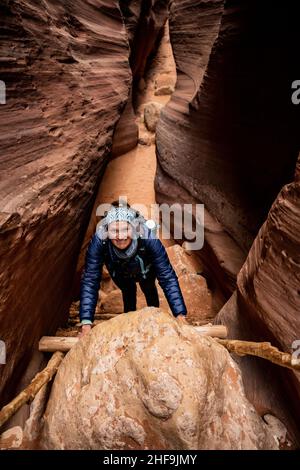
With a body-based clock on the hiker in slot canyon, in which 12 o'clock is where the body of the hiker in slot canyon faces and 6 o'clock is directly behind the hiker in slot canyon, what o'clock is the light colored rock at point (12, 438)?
The light colored rock is roughly at 1 o'clock from the hiker in slot canyon.

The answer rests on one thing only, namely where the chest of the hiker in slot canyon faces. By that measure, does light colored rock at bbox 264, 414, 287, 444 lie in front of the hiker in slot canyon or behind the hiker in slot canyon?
in front

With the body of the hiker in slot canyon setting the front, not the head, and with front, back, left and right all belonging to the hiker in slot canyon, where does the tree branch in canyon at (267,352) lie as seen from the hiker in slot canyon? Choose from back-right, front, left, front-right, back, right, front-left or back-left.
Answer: front-left

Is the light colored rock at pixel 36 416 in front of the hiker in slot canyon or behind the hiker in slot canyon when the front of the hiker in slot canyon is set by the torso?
in front

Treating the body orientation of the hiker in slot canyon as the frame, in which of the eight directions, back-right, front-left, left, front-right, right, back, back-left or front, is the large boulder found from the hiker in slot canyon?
front

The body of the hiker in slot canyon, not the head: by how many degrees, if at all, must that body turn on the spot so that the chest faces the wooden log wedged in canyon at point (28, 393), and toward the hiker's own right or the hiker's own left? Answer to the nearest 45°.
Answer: approximately 45° to the hiker's own right

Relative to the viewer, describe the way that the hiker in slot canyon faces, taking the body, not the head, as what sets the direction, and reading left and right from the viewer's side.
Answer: facing the viewer
